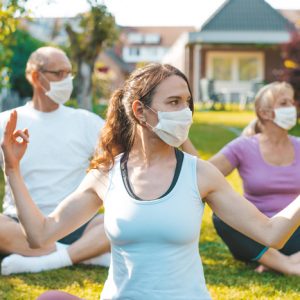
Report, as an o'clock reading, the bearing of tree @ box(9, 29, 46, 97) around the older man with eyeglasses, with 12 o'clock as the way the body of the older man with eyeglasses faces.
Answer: The tree is roughly at 6 o'clock from the older man with eyeglasses.

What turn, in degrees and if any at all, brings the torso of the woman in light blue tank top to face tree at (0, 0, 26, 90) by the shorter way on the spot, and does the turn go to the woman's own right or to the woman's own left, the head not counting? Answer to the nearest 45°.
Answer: approximately 180°

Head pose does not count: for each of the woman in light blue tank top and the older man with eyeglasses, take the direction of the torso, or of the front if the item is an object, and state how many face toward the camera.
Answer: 2

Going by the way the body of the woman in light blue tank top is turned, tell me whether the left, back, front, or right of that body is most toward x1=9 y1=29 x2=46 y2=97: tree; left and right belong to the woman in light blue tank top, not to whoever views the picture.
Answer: back

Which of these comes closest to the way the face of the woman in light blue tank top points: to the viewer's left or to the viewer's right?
to the viewer's right

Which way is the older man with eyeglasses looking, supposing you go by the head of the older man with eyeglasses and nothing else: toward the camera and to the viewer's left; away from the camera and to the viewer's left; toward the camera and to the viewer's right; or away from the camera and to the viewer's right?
toward the camera and to the viewer's right

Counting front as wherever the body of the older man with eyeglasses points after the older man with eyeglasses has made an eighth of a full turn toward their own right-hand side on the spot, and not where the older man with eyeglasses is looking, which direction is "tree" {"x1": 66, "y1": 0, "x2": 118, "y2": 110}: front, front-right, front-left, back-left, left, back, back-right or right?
back-right

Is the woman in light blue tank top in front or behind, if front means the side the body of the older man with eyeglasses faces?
in front

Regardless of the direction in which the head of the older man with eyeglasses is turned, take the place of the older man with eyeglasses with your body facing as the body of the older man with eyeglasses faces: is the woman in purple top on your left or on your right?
on your left

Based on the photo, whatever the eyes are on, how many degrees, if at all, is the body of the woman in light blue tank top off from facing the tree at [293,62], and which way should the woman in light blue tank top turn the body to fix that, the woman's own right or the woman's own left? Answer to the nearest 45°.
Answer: approximately 180°

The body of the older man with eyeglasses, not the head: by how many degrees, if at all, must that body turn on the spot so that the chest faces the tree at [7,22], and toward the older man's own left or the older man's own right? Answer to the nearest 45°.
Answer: approximately 180°
